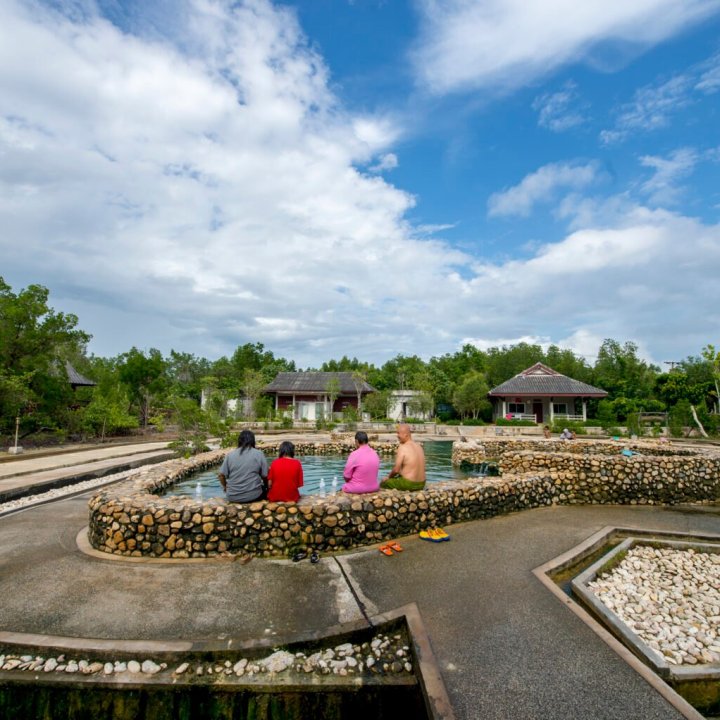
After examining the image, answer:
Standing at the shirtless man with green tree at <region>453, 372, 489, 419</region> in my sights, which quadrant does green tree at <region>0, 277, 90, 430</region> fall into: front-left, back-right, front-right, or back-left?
front-left

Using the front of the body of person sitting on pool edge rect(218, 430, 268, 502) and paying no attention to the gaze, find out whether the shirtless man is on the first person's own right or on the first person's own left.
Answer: on the first person's own right

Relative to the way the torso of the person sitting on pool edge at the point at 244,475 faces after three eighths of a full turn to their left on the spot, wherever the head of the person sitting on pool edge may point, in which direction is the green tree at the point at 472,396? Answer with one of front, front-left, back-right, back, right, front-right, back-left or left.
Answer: back

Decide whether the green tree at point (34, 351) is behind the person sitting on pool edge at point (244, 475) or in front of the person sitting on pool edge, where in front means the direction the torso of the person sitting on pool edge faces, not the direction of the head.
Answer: in front

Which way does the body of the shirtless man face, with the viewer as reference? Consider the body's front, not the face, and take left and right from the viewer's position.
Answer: facing away from the viewer and to the left of the viewer

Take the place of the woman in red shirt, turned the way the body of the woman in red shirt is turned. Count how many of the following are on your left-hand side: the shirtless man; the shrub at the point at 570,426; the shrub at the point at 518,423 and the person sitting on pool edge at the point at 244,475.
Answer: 1

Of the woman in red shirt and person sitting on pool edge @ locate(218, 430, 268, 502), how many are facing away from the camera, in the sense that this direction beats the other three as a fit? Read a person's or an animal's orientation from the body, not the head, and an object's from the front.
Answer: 2

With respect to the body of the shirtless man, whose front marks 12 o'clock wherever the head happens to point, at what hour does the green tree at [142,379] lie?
The green tree is roughly at 12 o'clock from the shirtless man.

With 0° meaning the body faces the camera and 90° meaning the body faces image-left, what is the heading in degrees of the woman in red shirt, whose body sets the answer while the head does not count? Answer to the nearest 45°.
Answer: approximately 180°

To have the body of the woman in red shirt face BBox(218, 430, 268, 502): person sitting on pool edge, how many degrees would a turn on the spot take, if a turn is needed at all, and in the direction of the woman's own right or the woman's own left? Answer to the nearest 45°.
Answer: approximately 90° to the woman's own left

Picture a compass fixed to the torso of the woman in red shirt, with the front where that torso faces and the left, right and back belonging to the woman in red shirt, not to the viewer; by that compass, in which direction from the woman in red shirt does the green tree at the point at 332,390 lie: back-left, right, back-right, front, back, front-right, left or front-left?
front

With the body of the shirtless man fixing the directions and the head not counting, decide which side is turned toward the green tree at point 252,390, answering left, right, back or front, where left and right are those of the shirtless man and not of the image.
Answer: front

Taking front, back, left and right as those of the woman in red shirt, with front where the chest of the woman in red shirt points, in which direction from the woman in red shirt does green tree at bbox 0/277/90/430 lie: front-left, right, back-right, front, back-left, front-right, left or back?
front-left

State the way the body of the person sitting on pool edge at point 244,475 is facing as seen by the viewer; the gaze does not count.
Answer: away from the camera

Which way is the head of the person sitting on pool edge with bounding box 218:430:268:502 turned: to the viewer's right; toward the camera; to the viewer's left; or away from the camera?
away from the camera

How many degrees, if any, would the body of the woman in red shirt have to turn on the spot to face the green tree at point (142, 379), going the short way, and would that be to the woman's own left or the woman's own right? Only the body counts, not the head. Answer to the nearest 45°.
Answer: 0° — they already face it

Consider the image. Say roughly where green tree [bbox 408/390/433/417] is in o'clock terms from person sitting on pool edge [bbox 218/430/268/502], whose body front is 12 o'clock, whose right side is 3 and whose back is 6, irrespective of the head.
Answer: The green tree is roughly at 1 o'clock from the person sitting on pool edge.

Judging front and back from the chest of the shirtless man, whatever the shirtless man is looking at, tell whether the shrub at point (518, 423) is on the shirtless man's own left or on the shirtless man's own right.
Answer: on the shirtless man's own right

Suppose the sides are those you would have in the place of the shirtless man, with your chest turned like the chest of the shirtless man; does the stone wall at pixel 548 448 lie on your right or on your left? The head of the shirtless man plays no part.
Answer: on your right
